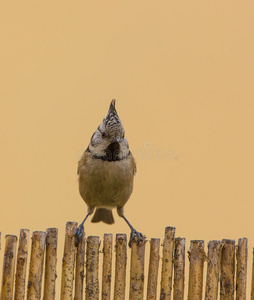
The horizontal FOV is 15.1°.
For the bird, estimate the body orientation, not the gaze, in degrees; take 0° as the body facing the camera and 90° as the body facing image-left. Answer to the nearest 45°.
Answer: approximately 0°
